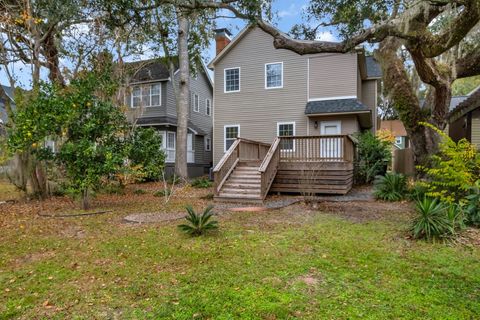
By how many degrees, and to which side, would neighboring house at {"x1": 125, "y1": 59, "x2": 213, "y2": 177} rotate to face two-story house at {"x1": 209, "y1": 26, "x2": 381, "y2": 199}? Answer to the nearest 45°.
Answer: approximately 90° to its left

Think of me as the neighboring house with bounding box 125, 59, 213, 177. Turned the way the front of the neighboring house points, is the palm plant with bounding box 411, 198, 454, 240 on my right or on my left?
on my left

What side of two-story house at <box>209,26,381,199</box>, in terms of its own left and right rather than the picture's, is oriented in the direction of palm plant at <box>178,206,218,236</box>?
front

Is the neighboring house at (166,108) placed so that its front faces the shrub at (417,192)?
no

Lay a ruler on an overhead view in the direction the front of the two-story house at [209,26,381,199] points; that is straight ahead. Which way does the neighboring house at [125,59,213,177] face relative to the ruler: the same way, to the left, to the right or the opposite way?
the same way

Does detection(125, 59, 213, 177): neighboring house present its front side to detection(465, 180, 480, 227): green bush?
no

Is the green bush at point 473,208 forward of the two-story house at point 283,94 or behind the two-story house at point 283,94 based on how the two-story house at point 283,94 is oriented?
forward

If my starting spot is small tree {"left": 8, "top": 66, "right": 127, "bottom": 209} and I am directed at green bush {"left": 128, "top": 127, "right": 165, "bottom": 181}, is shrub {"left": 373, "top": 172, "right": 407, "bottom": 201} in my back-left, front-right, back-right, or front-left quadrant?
front-right

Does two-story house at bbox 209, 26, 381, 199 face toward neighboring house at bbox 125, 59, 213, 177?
no

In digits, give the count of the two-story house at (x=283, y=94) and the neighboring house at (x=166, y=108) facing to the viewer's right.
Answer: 0

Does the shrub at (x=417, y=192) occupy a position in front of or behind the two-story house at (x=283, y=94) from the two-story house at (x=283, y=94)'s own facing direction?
in front

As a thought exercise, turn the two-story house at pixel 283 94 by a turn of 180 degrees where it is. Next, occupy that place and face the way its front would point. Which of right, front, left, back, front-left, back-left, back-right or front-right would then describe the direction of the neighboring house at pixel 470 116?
right
